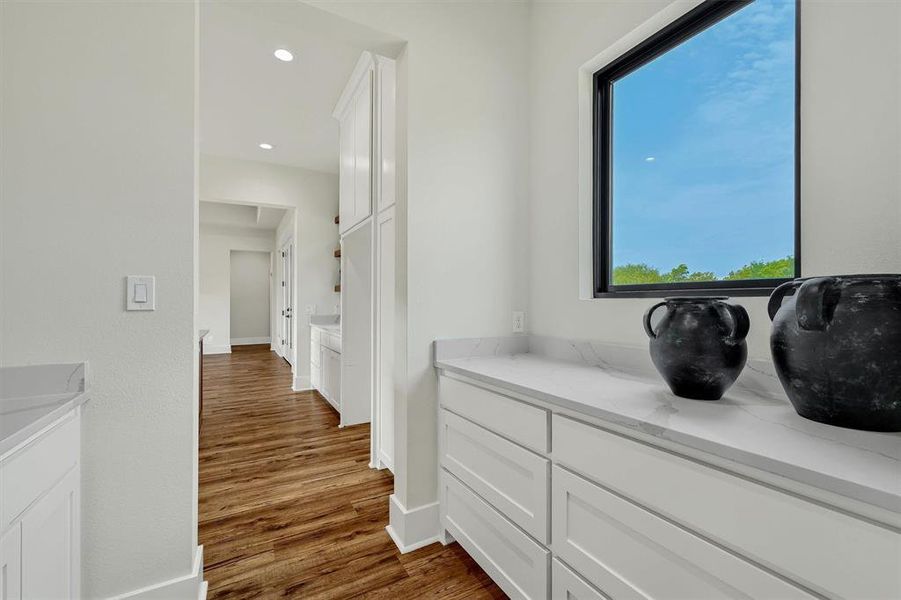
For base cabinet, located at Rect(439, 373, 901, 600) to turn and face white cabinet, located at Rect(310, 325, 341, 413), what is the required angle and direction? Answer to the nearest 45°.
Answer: approximately 90° to its right

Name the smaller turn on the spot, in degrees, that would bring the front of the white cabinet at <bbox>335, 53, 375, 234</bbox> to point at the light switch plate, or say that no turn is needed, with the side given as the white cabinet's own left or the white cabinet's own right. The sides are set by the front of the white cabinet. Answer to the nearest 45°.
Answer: approximately 45° to the white cabinet's own left

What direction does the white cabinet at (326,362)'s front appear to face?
to the viewer's left

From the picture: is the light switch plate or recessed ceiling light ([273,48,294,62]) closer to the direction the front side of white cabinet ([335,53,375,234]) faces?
the recessed ceiling light

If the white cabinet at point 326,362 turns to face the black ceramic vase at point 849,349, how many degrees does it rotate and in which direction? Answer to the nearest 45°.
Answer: approximately 90° to its left

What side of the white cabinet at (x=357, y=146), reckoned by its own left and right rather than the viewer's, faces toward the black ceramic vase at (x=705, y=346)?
left

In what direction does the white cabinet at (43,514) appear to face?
to the viewer's right

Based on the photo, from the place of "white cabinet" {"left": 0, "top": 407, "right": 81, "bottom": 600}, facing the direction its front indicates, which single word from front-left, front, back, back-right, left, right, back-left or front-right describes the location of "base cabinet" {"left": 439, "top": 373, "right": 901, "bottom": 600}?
front-right

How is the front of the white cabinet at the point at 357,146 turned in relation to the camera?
facing to the left of the viewer

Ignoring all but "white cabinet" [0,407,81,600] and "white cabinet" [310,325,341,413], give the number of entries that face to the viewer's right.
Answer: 1
